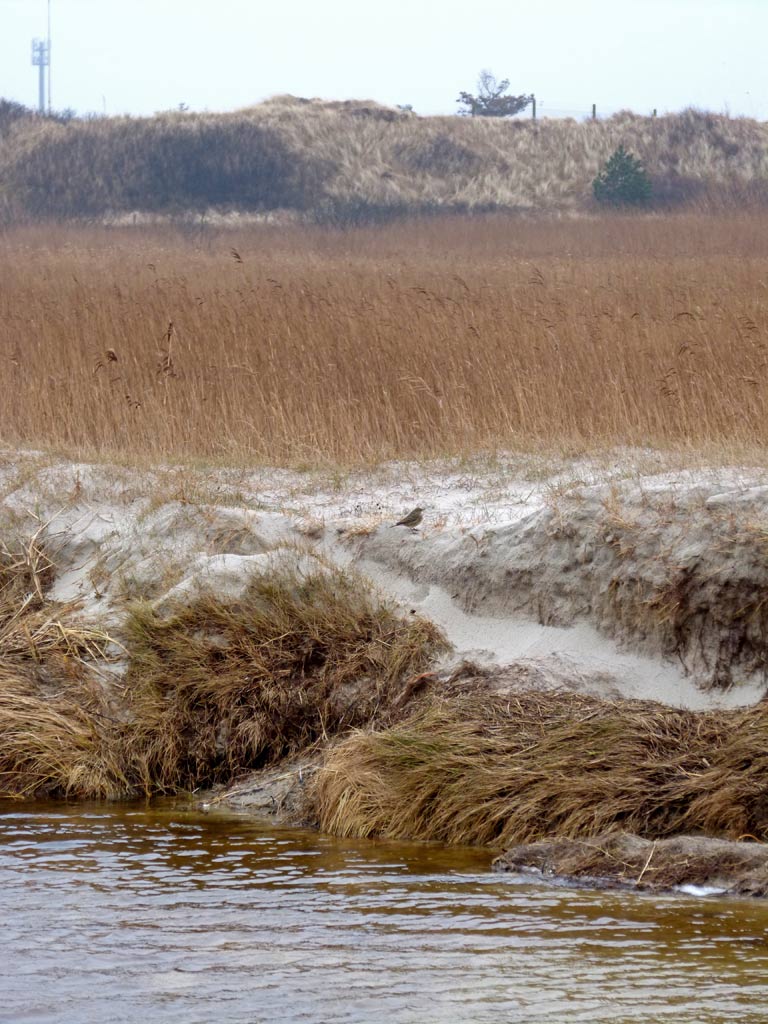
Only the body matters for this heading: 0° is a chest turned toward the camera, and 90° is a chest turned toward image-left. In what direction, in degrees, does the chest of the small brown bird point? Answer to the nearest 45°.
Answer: approximately 270°

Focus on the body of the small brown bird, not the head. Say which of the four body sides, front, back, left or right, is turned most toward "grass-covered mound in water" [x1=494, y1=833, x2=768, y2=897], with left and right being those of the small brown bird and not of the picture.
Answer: right

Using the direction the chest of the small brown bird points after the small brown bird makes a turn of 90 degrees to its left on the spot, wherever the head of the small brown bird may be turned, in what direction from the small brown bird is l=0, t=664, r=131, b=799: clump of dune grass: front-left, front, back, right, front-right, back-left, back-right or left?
back-left

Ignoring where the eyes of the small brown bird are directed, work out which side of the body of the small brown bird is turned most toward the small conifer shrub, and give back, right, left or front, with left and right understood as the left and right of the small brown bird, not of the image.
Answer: left
